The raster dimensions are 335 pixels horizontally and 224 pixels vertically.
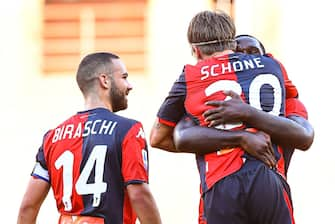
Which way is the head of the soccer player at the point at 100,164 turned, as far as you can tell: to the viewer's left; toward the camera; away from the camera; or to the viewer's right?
to the viewer's right

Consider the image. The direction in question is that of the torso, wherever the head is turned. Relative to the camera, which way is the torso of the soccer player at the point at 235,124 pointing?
away from the camera

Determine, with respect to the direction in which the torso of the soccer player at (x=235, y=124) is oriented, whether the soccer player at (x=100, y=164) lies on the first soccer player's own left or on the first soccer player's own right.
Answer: on the first soccer player's own left
